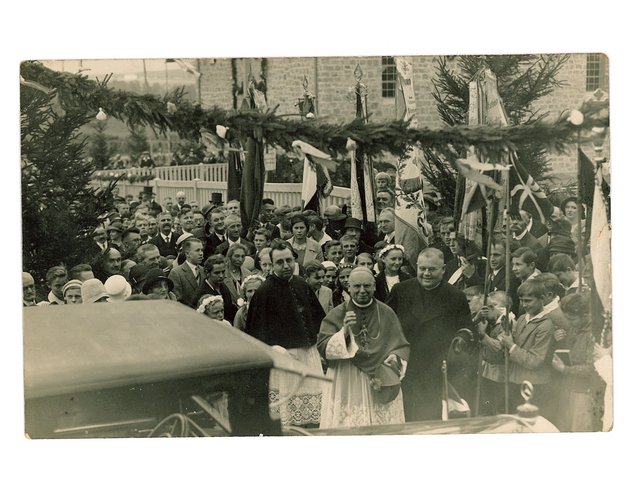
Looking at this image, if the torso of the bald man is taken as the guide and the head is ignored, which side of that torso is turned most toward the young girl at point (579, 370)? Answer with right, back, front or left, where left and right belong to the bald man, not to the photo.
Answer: left

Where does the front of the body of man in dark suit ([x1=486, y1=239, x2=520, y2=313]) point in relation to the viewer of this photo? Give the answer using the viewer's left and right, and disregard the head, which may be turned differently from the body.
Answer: facing the viewer and to the left of the viewer

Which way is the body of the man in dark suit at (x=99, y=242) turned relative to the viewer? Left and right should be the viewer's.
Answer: facing the viewer and to the right of the viewer

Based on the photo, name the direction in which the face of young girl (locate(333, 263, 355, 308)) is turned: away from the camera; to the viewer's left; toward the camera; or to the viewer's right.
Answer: toward the camera

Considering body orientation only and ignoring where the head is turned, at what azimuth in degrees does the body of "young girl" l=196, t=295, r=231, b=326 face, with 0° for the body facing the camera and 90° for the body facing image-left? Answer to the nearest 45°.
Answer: approximately 315°

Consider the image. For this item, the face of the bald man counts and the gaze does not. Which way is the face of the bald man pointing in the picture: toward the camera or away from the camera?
toward the camera

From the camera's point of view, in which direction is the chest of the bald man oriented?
toward the camera

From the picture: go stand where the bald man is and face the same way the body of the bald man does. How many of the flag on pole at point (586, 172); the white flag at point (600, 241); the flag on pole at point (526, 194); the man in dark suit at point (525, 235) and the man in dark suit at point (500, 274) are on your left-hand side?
5

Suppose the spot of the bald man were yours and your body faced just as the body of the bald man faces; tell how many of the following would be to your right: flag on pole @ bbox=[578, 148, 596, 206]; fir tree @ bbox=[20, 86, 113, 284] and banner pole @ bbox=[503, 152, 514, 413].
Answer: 1

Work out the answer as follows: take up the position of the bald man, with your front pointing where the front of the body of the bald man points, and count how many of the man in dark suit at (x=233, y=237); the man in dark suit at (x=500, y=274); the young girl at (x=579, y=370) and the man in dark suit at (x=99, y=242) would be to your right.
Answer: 2
